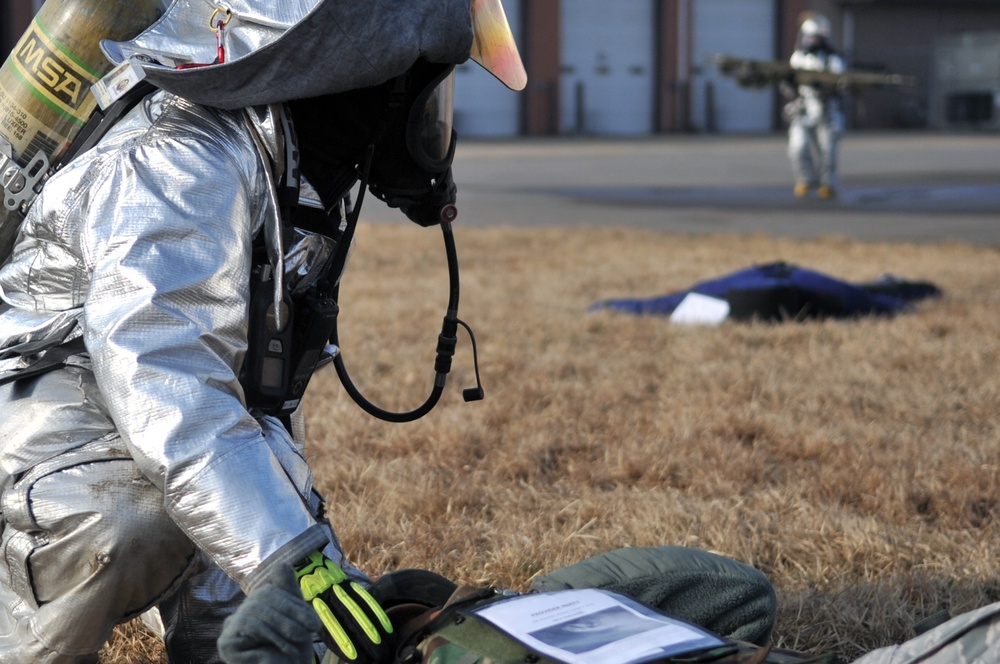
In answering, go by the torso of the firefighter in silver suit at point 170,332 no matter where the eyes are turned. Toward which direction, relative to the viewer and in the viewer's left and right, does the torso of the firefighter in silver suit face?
facing to the right of the viewer

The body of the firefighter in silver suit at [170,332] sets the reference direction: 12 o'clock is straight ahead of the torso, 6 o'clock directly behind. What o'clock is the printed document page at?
The printed document page is roughly at 1 o'clock from the firefighter in silver suit.
